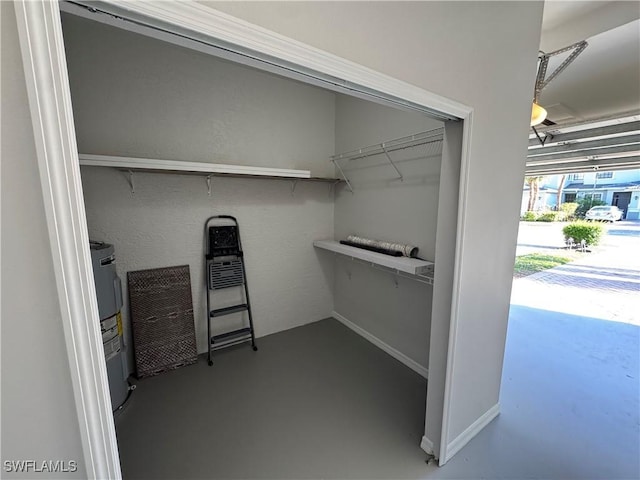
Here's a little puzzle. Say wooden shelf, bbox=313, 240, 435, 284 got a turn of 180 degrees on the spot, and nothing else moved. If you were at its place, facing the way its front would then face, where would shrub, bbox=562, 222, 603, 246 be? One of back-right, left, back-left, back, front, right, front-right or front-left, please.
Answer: front

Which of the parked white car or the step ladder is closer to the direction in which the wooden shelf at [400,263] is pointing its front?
the step ladder

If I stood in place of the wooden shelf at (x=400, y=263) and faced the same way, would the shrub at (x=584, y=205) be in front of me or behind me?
behind

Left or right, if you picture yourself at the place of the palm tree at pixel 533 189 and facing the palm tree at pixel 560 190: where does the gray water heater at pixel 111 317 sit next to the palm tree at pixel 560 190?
right

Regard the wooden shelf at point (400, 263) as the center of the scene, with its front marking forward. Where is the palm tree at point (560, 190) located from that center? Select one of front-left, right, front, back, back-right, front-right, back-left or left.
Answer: back

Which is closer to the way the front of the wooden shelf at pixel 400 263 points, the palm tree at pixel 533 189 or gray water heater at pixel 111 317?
the gray water heater

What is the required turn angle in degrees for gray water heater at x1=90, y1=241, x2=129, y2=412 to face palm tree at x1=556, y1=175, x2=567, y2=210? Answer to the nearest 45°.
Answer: approximately 45° to its left

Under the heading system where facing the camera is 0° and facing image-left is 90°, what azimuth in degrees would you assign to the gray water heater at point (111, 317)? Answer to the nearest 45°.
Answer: approximately 315°

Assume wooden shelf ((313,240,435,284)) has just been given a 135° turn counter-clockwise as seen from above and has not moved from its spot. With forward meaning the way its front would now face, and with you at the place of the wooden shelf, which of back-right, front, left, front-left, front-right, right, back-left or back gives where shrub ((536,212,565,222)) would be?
front-left

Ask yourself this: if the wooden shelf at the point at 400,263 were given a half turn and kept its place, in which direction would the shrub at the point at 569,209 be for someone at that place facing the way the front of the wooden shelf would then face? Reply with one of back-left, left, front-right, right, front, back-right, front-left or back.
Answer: front
